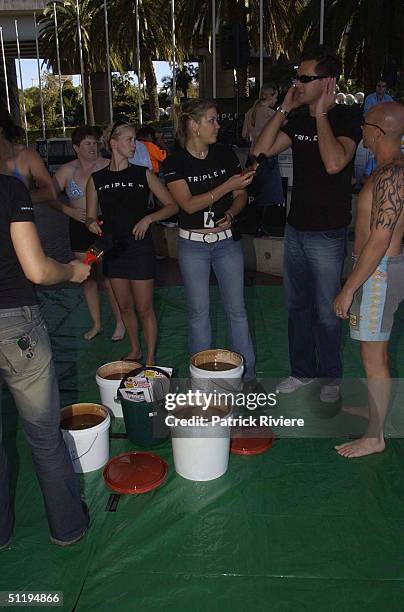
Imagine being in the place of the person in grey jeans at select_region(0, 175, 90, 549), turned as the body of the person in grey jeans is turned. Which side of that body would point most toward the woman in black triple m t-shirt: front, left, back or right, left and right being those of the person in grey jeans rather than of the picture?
front

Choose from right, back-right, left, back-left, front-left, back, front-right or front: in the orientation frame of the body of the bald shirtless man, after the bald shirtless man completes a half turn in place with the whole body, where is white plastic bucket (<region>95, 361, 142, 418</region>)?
back

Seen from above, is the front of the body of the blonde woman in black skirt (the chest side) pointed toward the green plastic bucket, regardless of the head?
yes

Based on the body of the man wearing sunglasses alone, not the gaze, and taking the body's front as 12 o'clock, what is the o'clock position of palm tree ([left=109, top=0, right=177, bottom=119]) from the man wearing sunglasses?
The palm tree is roughly at 4 o'clock from the man wearing sunglasses.

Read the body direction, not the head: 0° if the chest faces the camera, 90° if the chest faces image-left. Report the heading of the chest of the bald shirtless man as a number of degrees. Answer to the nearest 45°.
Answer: approximately 90°

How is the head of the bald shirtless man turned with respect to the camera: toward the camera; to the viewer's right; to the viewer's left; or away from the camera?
to the viewer's left

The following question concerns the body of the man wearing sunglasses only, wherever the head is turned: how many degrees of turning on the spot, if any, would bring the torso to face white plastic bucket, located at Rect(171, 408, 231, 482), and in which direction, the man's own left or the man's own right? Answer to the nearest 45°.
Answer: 0° — they already face it

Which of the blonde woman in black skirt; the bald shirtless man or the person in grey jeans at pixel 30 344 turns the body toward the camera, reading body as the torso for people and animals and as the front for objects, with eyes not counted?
the blonde woman in black skirt

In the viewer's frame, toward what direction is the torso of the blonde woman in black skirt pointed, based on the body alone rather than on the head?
toward the camera

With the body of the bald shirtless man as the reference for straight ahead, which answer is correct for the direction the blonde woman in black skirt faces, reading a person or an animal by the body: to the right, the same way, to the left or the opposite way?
to the left

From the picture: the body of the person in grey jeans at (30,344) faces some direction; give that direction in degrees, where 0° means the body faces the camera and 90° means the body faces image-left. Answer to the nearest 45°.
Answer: approximately 225°

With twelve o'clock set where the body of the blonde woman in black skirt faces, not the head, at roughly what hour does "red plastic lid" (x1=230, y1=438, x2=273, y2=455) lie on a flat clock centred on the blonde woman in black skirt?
The red plastic lid is roughly at 11 o'clock from the blonde woman in black skirt.

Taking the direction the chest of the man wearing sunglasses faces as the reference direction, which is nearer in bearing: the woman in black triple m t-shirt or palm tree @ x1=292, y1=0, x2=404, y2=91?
the woman in black triple m t-shirt
